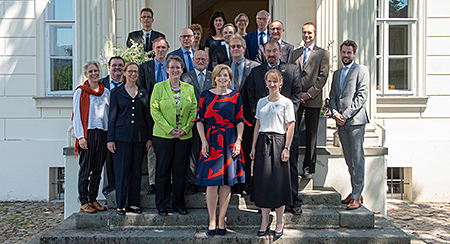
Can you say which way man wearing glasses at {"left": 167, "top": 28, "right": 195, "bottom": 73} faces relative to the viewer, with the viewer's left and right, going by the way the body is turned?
facing the viewer

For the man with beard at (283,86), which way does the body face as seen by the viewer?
toward the camera

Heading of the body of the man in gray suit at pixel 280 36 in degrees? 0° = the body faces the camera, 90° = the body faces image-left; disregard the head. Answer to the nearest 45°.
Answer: approximately 0°

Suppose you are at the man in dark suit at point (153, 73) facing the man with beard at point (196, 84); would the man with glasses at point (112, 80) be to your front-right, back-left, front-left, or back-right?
back-right

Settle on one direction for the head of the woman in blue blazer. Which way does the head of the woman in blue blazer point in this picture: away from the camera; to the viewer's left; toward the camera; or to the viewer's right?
toward the camera

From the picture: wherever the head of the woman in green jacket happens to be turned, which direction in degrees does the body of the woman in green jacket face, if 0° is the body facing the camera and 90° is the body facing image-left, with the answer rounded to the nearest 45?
approximately 0°

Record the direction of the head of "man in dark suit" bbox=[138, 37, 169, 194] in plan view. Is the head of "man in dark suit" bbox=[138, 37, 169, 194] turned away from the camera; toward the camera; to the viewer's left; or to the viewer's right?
toward the camera

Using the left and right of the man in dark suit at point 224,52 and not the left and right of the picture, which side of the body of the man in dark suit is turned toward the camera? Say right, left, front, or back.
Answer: front

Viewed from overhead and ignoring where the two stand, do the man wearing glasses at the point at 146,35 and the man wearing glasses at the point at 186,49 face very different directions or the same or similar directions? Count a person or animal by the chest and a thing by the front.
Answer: same or similar directions

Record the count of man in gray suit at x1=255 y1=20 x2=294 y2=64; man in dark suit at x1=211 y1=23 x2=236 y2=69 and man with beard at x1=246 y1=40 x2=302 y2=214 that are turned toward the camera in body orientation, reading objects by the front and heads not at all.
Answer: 3

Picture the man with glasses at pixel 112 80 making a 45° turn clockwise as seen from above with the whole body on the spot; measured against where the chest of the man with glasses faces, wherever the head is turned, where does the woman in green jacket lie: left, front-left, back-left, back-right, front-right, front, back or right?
left

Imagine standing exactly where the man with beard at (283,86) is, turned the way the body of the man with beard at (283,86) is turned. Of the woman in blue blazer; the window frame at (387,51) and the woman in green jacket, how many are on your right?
2

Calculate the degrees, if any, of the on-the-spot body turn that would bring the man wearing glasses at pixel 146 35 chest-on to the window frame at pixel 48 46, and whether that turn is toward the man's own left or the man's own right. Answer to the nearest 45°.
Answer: approximately 135° to the man's own right

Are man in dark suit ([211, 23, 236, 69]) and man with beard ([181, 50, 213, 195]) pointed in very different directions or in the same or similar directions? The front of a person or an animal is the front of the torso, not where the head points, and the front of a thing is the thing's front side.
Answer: same or similar directions
